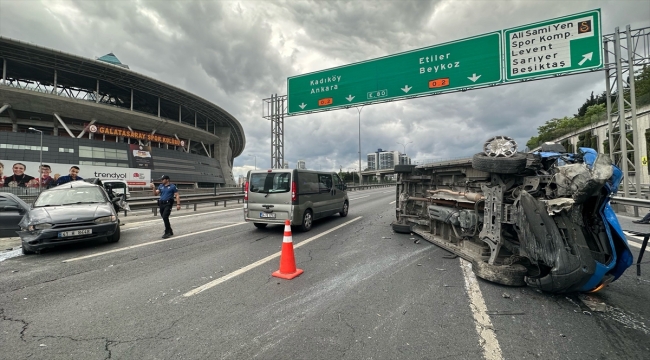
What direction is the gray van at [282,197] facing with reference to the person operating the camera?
facing away from the viewer and to the right of the viewer

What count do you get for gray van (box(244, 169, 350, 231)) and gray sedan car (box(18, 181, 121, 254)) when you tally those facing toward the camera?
1

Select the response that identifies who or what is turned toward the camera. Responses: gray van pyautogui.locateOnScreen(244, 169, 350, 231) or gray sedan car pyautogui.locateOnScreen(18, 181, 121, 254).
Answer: the gray sedan car

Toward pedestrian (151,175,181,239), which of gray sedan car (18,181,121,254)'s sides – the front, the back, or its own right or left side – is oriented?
left

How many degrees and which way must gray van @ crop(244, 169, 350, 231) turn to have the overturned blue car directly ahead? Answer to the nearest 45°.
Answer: approximately 90° to its right

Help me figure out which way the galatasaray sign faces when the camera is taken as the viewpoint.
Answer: facing the viewer and to the right of the viewer

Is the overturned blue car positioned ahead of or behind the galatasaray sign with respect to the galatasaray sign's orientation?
ahead

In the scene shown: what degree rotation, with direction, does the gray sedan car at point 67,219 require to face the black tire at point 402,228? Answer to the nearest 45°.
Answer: approximately 45° to its left

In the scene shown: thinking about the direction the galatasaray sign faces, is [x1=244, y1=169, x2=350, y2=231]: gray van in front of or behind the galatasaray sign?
in front

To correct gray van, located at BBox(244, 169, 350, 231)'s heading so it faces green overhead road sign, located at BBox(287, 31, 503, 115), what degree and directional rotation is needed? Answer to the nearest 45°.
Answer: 0° — it already faces it

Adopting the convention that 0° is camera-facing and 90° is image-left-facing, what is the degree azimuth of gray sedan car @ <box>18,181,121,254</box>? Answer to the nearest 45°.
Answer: approximately 0°

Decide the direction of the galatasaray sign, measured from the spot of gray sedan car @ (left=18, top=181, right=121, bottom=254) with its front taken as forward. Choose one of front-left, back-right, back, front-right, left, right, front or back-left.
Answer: back

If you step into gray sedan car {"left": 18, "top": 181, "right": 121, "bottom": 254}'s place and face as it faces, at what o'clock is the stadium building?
The stadium building is roughly at 6 o'clock from the gray sedan car.
